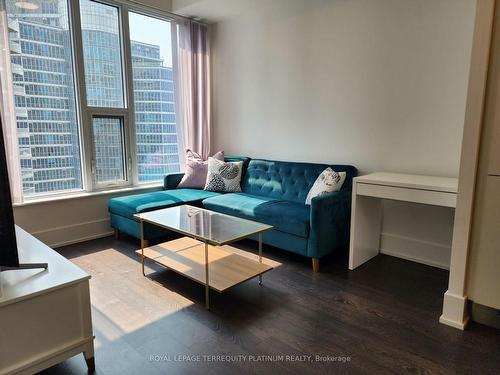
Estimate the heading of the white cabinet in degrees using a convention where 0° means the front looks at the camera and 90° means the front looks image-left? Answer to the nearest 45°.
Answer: approximately 225°

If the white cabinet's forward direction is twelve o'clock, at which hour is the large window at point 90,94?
The large window is roughly at 11 o'clock from the white cabinet.

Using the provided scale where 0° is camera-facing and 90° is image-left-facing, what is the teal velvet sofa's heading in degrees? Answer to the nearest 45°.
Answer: approximately 45°

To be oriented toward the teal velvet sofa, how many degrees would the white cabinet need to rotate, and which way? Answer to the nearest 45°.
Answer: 0° — it already faces it

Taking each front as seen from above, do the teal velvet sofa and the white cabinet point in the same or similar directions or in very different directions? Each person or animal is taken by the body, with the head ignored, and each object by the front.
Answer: very different directions

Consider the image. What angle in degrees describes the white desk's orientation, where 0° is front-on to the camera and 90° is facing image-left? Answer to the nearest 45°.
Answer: approximately 45°

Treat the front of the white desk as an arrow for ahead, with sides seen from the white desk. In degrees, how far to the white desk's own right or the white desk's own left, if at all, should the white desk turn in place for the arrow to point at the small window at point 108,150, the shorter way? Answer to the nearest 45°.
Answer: approximately 45° to the white desk's own right

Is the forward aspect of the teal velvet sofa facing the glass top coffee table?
yes
